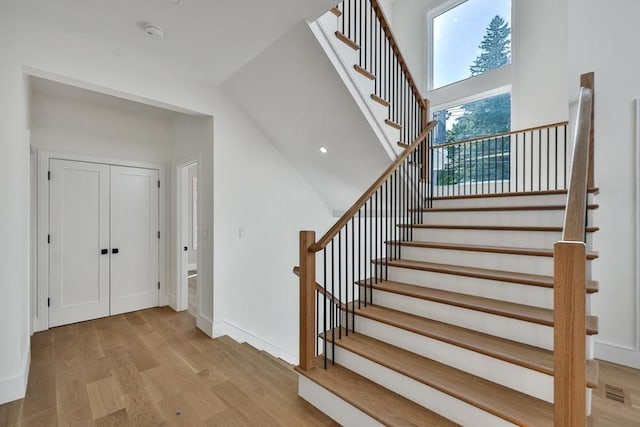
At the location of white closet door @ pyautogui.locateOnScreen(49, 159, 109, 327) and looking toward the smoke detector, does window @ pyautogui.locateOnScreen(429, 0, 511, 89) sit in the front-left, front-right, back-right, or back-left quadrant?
front-left

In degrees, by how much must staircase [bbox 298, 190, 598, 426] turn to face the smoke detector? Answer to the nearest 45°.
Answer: approximately 45° to its right

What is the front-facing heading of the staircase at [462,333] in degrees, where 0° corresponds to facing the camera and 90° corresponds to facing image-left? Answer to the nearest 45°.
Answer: approximately 45°

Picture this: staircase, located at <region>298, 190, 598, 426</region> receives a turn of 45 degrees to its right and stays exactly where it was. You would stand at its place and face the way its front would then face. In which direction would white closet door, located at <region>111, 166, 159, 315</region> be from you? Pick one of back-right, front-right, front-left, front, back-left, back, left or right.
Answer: front

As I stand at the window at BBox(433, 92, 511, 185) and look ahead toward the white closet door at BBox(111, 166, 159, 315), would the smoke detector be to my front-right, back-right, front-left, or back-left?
front-left

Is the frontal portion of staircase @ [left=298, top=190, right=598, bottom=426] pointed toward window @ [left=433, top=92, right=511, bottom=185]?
no

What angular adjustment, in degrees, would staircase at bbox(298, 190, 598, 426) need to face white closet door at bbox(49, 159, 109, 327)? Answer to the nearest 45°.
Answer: approximately 45° to its right
